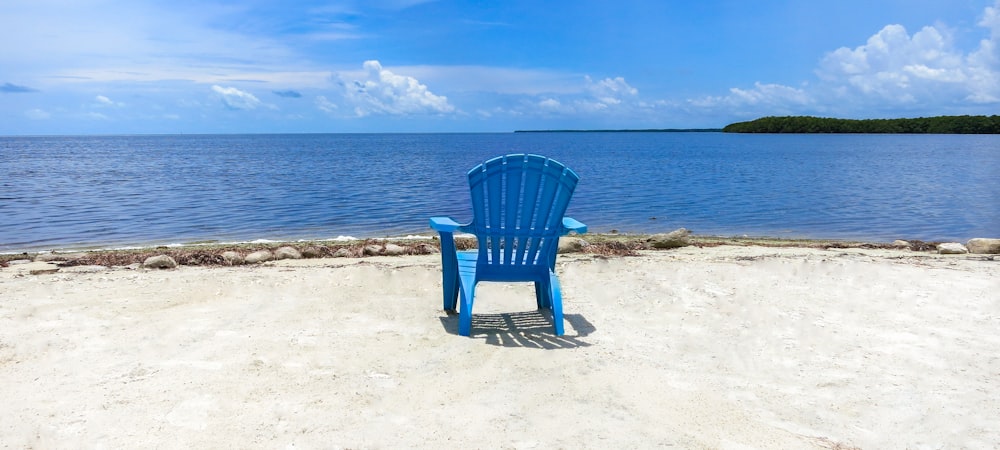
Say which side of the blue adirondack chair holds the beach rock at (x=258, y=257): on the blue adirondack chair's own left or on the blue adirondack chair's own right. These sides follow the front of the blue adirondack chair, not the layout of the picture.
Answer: on the blue adirondack chair's own left

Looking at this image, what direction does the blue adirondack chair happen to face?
away from the camera

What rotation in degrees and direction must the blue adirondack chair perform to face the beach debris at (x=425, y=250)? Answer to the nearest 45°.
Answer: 0° — it already faces it

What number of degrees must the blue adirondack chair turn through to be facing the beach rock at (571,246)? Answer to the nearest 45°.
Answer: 0° — it already faces it

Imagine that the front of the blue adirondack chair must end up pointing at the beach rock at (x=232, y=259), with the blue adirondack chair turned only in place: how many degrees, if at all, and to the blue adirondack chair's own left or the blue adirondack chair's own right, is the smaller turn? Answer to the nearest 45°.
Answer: approximately 45° to the blue adirondack chair's own left

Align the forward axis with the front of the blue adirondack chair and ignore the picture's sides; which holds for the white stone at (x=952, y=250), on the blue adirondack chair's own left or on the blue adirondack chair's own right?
on the blue adirondack chair's own right

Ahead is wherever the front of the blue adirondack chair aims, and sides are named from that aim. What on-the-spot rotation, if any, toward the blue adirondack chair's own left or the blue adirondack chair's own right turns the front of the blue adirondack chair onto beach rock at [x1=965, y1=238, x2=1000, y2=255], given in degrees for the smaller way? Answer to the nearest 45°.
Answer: approximately 45° to the blue adirondack chair's own right
